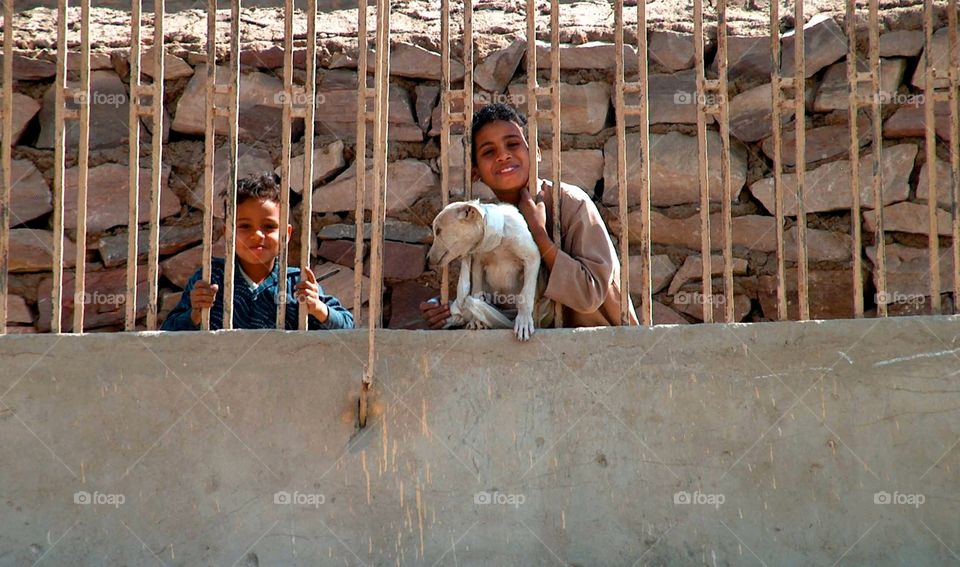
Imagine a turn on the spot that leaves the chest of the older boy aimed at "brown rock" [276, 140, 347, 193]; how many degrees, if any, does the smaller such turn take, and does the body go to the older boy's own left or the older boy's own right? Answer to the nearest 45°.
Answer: approximately 90° to the older boy's own right

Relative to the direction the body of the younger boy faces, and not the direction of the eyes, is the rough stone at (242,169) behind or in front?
behind

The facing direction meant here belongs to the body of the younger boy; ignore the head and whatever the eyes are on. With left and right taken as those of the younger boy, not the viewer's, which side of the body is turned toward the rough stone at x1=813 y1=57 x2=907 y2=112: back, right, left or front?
left

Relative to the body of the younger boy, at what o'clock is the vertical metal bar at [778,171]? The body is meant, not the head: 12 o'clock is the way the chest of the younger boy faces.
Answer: The vertical metal bar is roughly at 10 o'clock from the younger boy.

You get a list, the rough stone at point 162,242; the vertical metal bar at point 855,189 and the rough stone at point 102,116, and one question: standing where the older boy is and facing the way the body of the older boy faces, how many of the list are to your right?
2

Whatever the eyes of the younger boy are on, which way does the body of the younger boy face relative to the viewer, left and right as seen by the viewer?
facing the viewer

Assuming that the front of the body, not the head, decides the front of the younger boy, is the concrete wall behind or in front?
in front

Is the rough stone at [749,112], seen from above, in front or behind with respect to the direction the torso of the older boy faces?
behind

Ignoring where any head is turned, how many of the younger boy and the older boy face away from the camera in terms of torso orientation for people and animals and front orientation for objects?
0

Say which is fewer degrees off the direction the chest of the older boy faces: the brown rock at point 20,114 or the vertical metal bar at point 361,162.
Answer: the vertical metal bar

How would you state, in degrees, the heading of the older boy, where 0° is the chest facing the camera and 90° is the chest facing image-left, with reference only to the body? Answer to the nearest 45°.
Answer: approximately 45°

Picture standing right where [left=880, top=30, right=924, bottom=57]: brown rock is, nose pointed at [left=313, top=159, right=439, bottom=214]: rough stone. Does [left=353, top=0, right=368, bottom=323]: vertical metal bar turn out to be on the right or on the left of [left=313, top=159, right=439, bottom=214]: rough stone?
left

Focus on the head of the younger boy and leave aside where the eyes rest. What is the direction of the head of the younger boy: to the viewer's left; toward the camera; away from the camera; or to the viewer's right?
toward the camera

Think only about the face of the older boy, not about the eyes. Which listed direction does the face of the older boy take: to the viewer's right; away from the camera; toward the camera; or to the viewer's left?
toward the camera
